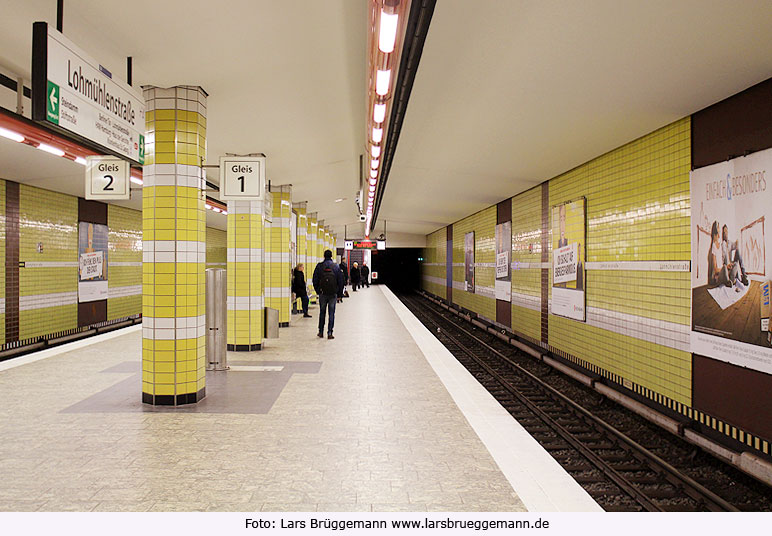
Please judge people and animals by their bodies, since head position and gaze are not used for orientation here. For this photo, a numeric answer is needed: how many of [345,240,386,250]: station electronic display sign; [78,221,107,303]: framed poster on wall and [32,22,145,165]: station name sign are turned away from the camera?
0

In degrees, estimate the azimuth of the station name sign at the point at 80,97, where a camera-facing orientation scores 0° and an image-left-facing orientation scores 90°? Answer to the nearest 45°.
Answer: approximately 315°

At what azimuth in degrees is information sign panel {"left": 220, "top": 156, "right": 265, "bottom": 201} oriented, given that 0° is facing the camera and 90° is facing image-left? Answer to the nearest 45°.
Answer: approximately 0°

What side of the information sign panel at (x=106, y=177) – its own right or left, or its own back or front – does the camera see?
front

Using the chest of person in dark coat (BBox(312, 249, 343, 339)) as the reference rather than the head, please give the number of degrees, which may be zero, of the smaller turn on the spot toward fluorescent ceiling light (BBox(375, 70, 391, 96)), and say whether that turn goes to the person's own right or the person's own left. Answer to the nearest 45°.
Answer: approximately 180°

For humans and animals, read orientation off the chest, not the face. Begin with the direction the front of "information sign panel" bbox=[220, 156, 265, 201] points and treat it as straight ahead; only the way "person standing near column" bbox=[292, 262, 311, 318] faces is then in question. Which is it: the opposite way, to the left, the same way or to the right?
to the left

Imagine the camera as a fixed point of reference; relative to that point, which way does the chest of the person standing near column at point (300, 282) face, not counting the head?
to the viewer's right

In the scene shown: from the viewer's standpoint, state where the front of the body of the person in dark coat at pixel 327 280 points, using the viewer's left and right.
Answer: facing away from the viewer

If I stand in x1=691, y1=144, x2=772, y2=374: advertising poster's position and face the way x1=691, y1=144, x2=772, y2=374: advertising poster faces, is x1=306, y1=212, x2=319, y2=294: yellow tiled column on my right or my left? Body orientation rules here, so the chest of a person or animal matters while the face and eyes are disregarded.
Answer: on my right

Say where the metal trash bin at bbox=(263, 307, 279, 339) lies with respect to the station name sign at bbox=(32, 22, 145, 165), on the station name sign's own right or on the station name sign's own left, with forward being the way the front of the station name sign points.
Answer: on the station name sign's own left

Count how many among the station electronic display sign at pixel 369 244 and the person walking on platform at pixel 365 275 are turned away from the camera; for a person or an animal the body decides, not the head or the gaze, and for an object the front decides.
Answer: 0

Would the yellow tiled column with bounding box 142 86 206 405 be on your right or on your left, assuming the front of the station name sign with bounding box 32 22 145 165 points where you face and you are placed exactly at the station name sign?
on your left

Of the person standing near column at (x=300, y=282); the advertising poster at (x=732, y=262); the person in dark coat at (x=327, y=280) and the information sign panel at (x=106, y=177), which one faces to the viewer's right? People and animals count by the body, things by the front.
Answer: the person standing near column

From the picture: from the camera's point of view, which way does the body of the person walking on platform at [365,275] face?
toward the camera

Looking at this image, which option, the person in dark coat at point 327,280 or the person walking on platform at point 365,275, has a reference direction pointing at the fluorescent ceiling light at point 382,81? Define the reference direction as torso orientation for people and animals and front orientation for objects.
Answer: the person walking on platform

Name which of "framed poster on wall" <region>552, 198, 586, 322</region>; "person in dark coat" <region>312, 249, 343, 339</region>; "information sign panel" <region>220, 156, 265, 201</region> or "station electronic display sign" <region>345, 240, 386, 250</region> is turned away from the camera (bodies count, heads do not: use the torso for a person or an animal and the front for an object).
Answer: the person in dark coat

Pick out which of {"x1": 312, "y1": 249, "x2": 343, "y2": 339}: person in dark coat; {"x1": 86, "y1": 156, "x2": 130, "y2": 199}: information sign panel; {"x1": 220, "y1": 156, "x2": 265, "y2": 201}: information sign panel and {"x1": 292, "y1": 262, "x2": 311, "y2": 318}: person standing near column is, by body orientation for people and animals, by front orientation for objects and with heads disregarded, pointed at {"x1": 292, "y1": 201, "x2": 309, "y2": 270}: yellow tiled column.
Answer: the person in dark coat
